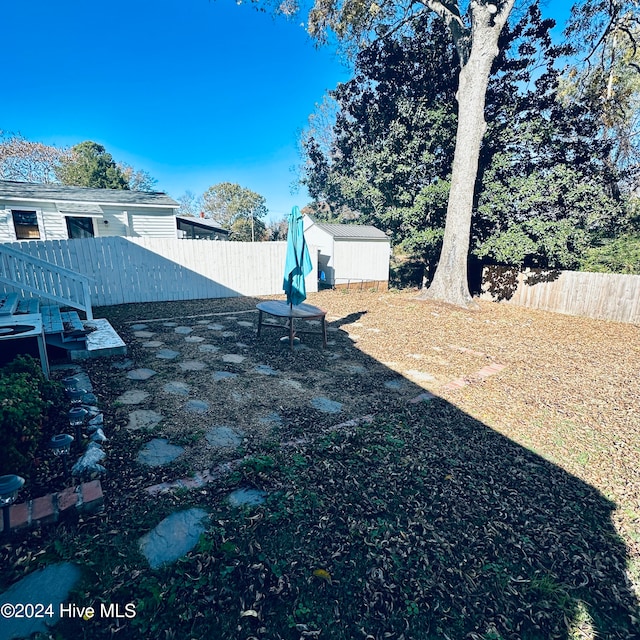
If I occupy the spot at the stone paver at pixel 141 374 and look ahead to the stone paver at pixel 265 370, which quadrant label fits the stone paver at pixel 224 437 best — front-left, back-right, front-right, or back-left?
front-right

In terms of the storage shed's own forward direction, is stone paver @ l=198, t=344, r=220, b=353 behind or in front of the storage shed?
in front

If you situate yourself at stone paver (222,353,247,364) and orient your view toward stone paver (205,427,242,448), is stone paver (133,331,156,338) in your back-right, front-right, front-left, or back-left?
back-right

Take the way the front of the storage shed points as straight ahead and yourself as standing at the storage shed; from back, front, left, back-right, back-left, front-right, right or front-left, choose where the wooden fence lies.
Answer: left

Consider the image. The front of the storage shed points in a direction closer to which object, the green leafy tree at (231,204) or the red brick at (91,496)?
the red brick

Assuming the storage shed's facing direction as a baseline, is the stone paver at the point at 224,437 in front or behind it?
in front

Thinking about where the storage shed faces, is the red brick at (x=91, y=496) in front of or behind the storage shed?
in front

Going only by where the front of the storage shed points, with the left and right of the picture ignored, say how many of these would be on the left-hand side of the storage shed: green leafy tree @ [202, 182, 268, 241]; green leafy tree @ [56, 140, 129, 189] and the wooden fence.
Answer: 1

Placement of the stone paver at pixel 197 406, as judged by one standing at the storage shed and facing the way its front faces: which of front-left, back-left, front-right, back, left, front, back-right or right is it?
front-left

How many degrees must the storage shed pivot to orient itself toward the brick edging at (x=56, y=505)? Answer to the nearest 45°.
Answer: approximately 45° to its left

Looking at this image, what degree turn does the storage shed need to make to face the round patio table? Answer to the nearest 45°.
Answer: approximately 45° to its left
